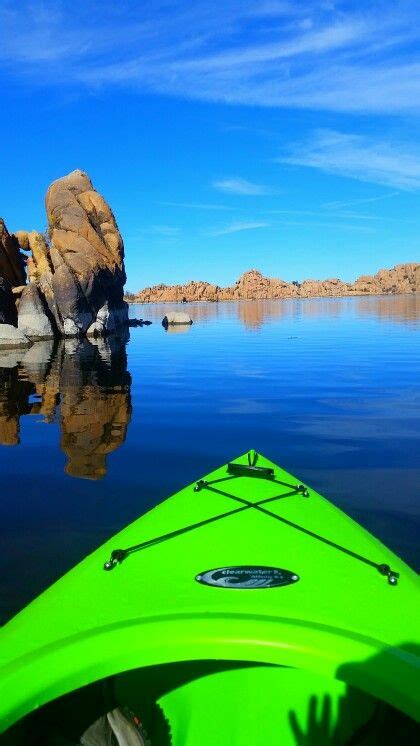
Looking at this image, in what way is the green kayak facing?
away from the camera

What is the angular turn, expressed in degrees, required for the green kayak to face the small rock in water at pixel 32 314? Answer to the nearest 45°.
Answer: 0° — it already faces it

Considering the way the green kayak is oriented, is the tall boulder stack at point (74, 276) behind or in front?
in front

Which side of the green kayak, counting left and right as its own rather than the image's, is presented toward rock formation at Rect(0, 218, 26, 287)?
front

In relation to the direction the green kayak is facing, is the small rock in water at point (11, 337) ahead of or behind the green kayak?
ahead
